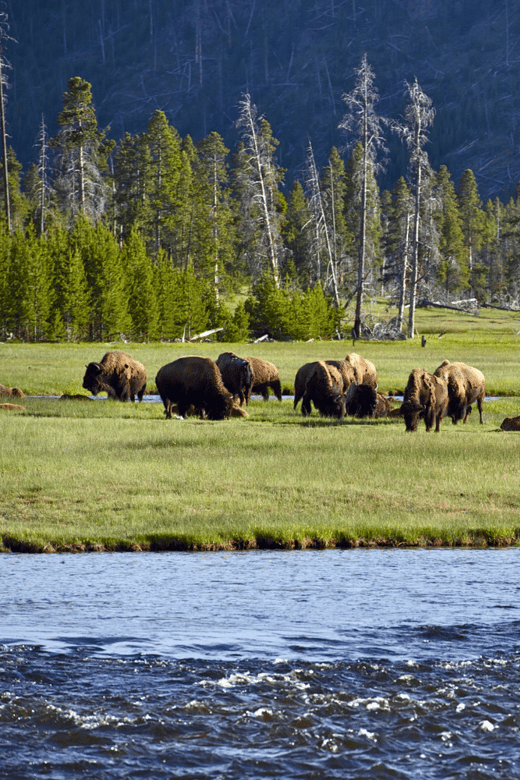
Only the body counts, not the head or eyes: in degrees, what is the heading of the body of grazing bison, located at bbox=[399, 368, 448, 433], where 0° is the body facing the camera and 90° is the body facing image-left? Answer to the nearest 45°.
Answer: approximately 45°

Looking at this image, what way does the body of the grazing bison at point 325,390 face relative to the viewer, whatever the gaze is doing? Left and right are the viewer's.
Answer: facing the viewer and to the right of the viewer

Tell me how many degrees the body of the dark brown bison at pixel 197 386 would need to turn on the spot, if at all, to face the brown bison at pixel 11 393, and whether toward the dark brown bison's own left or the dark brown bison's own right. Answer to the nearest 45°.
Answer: approximately 135° to the dark brown bison's own left

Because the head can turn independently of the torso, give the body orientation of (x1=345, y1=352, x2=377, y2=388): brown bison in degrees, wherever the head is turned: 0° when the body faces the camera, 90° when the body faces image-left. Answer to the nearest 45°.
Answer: approximately 45°

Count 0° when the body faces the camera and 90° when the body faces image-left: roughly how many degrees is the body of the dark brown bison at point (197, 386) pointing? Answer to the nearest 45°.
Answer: approximately 270°

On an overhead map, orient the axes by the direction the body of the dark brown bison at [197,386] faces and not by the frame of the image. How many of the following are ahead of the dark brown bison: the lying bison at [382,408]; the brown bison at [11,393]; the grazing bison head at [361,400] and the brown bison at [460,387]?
3

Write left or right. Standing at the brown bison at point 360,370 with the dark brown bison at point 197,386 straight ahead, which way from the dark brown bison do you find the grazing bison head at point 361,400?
left

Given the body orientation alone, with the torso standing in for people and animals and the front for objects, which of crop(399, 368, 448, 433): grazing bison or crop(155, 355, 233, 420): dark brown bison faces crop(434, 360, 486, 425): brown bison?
the dark brown bison
